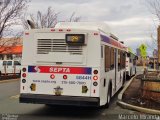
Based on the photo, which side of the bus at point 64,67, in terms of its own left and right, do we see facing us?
back

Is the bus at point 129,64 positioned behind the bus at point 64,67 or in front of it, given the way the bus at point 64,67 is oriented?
in front
